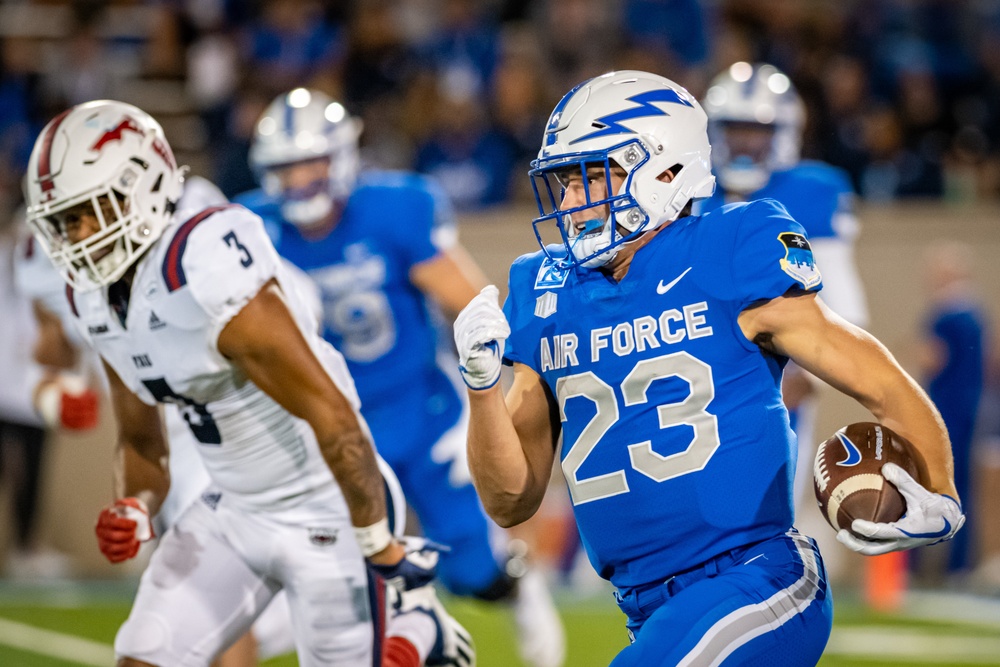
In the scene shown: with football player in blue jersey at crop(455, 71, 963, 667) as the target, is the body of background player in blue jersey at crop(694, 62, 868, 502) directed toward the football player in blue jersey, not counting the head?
yes

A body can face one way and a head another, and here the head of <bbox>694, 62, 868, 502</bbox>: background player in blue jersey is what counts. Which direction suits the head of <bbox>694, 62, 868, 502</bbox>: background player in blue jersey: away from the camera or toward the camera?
toward the camera

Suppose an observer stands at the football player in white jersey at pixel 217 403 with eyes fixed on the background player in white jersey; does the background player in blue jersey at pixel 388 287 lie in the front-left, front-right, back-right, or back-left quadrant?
front-right

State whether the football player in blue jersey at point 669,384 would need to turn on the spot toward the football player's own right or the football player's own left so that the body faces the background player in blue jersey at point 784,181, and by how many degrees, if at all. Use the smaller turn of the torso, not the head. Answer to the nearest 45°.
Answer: approximately 135° to the football player's own right

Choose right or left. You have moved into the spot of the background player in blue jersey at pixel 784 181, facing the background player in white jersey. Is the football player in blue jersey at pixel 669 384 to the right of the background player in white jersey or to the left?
left

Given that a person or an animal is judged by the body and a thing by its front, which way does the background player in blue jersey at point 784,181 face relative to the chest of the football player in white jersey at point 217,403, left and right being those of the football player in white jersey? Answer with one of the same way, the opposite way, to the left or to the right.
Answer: the same way

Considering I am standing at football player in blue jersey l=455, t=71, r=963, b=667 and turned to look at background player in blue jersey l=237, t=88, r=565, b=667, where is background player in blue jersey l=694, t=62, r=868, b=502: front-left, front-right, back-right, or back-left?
front-right

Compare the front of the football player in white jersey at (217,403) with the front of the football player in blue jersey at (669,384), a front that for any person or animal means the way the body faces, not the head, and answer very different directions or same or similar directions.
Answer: same or similar directions

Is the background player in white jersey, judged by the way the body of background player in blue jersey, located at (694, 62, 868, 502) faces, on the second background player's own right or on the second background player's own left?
on the second background player's own right

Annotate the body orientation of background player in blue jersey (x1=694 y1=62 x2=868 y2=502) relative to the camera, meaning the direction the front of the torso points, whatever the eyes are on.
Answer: toward the camera

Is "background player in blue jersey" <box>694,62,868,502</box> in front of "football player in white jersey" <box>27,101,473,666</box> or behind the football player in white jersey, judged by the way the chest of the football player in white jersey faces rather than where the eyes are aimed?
behind

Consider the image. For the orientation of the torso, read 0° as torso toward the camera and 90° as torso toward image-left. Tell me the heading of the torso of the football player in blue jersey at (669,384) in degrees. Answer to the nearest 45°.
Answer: approximately 45°
